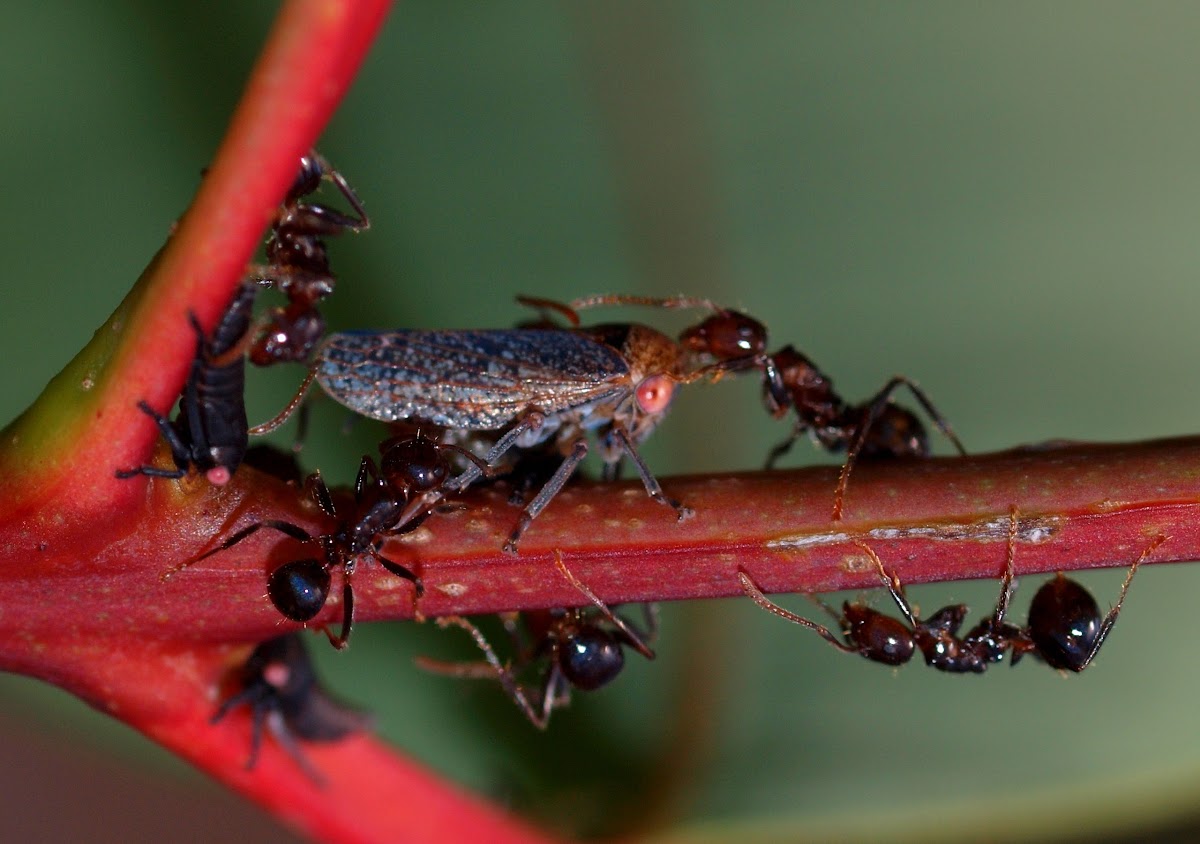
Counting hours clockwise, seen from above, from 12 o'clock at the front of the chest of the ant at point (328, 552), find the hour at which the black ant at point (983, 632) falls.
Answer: The black ant is roughly at 1 o'clock from the ant.

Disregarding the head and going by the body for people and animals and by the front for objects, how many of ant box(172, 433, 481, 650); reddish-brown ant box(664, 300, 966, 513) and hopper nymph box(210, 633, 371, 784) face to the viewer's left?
2

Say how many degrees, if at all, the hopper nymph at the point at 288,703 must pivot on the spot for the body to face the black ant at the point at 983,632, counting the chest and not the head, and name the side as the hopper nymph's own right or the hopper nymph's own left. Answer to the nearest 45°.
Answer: approximately 180°

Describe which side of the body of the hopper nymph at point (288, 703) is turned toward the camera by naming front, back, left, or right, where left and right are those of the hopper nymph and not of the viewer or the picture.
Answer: left

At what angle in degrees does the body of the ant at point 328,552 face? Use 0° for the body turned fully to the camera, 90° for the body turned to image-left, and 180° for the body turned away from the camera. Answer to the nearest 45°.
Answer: approximately 225°

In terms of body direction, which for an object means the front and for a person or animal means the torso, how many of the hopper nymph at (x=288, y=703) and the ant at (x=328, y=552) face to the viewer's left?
1

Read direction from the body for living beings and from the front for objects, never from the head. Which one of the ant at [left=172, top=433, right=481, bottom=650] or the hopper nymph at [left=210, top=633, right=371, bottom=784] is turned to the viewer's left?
the hopper nymph

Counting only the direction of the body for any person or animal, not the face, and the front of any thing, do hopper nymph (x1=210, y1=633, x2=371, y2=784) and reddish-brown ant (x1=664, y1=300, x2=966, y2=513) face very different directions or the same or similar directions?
same or similar directions

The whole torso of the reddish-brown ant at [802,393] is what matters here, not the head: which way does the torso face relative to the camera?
to the viewer's left

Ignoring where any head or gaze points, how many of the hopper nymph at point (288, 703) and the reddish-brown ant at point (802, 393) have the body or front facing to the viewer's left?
2
